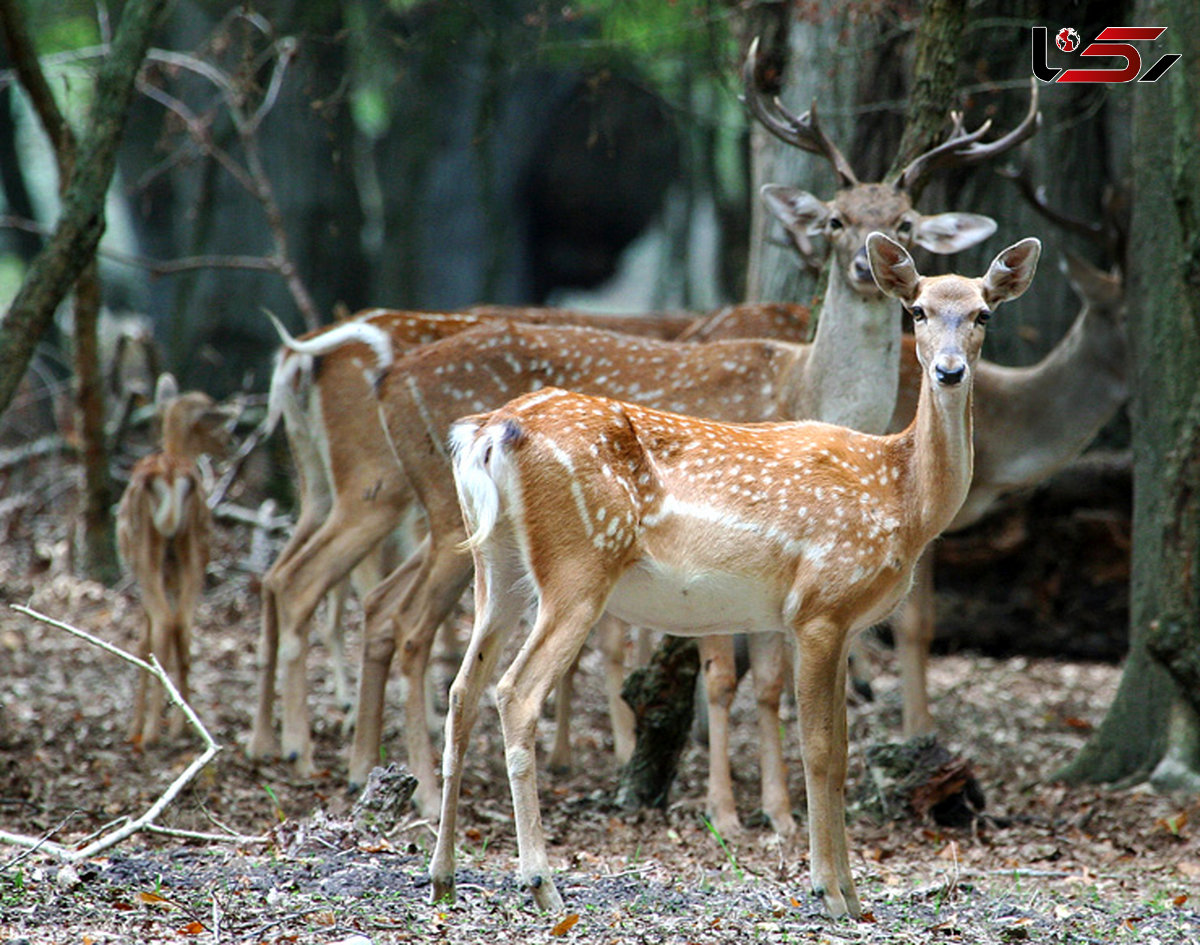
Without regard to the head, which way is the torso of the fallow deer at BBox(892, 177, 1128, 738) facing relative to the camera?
to the viewer's right

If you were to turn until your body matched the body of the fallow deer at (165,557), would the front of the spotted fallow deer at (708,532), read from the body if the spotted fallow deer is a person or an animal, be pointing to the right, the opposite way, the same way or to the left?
to the right

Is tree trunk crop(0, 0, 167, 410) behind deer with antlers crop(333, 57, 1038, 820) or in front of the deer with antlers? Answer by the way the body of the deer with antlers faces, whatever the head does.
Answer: behind

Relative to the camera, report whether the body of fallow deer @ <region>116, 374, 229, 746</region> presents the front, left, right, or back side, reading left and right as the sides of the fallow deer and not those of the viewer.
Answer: back

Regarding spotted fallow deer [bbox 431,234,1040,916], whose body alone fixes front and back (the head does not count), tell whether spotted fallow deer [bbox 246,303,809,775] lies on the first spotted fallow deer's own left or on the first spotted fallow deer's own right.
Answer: on the first spotted fallow deer's own left

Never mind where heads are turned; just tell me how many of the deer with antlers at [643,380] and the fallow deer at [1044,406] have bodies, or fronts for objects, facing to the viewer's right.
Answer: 2

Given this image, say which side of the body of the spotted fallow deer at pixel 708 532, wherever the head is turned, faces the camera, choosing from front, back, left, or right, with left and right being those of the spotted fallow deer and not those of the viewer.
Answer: right

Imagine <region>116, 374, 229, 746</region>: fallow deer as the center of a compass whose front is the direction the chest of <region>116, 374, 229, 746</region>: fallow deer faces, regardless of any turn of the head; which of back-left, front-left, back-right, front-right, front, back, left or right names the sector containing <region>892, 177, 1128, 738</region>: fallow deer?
right

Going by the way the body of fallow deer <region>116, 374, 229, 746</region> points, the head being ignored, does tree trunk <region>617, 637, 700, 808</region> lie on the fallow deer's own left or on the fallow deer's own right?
on the fallow deer's own right

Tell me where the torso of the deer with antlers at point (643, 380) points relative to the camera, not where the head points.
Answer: to the viewer's right

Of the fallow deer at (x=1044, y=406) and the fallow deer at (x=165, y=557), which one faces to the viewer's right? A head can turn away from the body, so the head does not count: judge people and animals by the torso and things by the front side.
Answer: the fallow deer at (x=1044, y=406)

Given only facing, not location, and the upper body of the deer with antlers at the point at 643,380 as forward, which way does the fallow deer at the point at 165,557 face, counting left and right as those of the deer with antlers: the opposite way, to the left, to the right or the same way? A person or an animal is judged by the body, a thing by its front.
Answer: to the left

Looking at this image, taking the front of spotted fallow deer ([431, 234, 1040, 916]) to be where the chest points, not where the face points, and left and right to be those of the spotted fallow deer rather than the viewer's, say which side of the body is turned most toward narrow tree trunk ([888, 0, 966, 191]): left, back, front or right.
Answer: left
